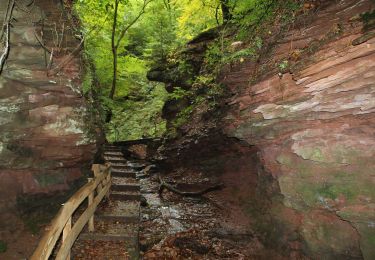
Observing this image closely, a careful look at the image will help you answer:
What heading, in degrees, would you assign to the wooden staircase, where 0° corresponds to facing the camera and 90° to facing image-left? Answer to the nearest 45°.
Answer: approximately 0°
